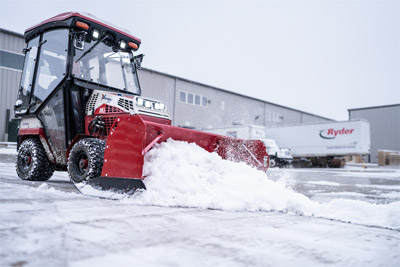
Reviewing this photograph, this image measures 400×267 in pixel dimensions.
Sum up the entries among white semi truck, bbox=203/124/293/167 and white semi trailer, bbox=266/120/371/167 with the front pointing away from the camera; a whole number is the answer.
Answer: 0

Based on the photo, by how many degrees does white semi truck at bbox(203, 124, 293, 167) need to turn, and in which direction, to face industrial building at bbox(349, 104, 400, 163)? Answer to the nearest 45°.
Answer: approximately 90° to its left

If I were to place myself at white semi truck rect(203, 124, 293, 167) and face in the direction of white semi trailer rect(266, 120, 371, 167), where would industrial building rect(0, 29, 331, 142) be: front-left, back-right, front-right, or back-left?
back-left

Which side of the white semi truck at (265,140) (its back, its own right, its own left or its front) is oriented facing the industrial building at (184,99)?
back

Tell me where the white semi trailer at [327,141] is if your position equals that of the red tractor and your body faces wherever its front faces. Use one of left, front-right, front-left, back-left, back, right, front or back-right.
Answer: left
